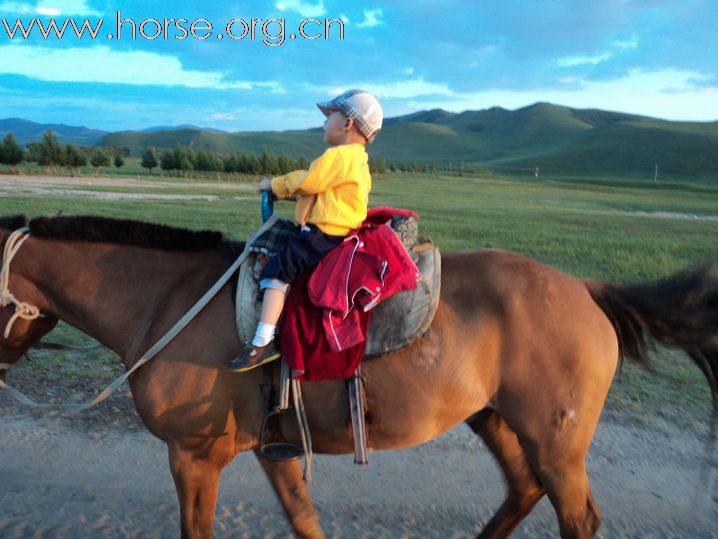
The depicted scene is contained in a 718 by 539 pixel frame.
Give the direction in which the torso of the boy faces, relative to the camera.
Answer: to the viewer's left

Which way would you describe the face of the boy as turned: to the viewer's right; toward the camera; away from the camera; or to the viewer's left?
to the viewer's left

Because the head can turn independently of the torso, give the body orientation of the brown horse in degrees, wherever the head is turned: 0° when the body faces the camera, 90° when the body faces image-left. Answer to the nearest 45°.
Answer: approximately 90°
